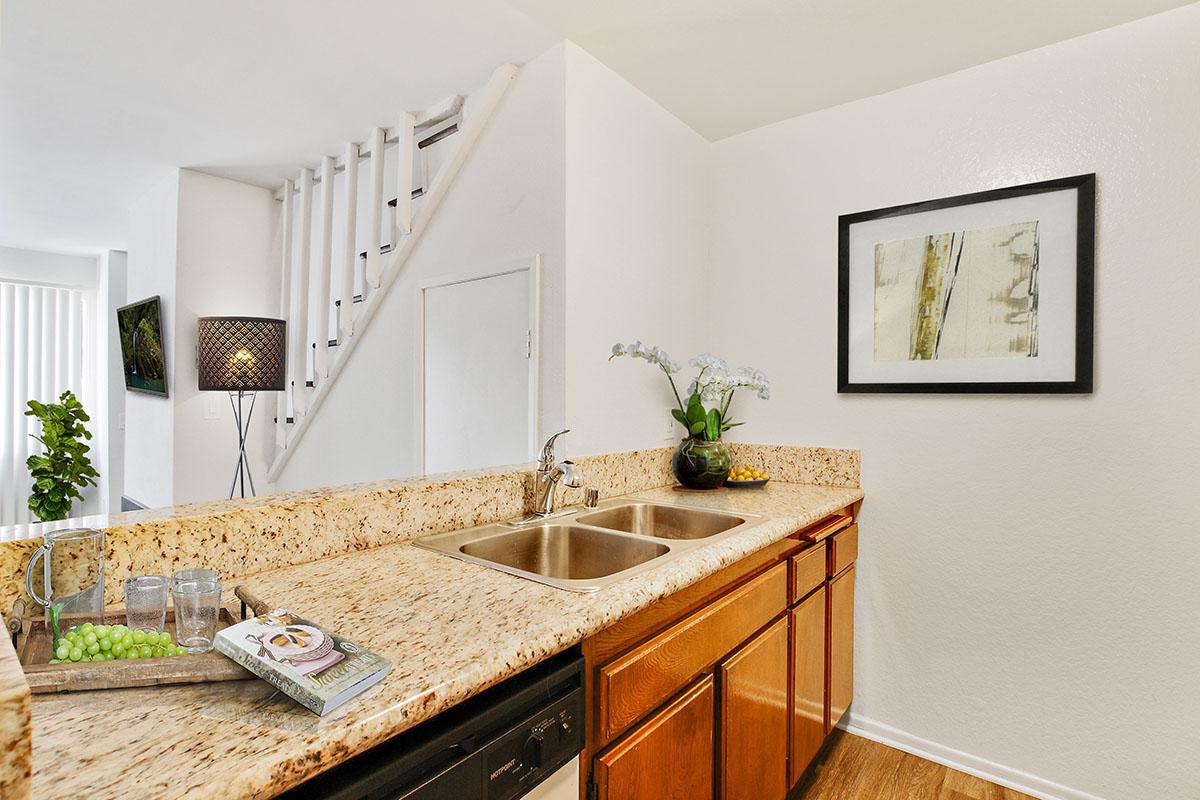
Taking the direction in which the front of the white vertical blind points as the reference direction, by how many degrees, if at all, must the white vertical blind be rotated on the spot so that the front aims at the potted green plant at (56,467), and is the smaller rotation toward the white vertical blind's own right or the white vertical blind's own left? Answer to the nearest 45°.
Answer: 0° — it already faces it

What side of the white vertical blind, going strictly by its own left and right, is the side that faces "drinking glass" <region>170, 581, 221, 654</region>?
front

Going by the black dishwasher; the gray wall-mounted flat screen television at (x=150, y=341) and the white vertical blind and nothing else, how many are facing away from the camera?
0

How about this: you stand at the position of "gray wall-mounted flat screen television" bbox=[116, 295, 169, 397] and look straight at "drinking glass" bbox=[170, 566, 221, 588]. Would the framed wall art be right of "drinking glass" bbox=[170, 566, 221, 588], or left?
left

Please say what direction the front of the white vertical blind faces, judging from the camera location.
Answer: facing the viewer

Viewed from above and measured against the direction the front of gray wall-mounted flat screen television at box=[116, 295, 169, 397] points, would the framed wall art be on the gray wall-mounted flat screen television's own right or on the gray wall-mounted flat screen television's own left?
on the gray wall-mounted flat screen television's own left
